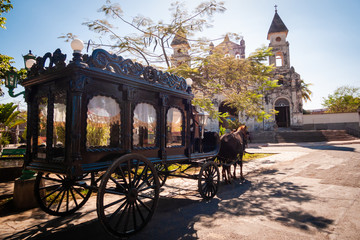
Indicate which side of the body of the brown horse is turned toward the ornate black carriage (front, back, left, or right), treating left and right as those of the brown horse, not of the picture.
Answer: back

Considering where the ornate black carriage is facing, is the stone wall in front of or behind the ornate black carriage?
in front

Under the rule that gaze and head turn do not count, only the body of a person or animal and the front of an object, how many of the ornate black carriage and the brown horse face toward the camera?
0

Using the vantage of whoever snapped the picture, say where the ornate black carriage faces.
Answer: facing away from the viewer and to the right of the viewer

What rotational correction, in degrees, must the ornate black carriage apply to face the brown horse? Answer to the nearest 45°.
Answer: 0° — it already faces it

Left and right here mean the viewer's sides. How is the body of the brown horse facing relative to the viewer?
facing away from the viewer and to the right of the viewer

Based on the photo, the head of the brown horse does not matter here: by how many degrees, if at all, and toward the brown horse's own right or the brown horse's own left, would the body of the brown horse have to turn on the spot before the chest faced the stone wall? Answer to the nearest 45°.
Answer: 0° — it already faces it

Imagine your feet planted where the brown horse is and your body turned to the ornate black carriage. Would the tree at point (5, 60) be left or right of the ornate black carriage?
right

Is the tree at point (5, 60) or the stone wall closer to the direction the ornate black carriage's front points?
the stone wall
